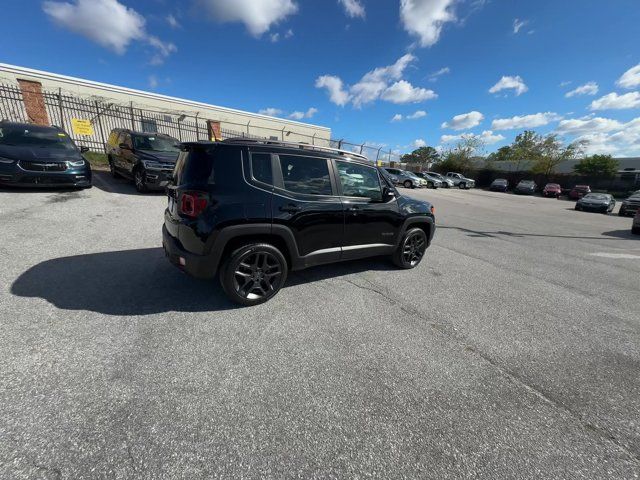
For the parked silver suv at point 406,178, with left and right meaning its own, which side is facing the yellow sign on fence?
right

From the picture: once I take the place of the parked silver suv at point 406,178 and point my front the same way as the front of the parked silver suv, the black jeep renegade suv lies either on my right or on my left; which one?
on my right

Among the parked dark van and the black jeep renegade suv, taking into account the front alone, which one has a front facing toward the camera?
the parked dark van

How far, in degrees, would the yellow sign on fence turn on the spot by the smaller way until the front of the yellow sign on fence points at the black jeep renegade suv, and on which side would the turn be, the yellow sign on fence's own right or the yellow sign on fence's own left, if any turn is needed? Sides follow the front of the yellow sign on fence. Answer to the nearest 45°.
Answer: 0° — it already faces it

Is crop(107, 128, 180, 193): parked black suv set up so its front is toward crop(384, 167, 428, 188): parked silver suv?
no

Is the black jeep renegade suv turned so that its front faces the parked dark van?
no

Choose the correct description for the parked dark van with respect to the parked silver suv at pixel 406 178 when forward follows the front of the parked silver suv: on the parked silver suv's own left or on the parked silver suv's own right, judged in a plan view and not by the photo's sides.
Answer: on the parked silver suv's own right

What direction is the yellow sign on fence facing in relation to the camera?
toward the camera

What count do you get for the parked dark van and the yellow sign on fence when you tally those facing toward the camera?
2

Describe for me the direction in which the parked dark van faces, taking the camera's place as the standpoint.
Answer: facing the viewer

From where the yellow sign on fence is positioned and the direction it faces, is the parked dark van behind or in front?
in front

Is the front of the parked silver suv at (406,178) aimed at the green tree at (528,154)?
no

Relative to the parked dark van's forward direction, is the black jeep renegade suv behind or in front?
in front

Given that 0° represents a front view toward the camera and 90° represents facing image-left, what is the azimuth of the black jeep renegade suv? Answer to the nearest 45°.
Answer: approximately 225°

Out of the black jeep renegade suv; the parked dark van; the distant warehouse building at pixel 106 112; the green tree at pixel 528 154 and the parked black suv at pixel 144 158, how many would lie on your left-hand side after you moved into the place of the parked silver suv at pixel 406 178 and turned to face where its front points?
1

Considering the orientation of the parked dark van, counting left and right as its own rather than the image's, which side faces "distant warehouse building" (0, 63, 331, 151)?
back

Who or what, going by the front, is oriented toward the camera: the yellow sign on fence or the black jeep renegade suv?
the yellow sign on fence

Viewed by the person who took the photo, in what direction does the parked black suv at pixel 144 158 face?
facing the viewer and to the right of the viewer

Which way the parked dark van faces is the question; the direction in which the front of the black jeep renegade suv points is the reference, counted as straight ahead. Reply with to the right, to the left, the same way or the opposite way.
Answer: to the right

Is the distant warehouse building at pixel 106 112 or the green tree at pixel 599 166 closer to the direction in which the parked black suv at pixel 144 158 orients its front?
the green tree

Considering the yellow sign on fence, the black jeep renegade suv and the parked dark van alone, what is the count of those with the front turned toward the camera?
2
